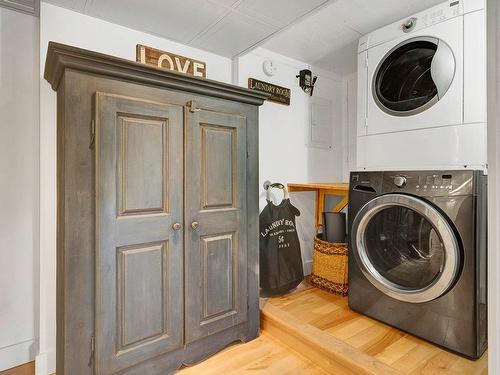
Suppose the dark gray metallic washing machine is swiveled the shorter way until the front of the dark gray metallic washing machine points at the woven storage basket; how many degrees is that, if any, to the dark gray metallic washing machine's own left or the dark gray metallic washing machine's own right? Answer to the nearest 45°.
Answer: approximately 90° to the dark gray metallic washing machine's own right

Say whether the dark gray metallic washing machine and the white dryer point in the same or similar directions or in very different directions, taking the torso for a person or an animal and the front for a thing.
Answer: same or similar directions

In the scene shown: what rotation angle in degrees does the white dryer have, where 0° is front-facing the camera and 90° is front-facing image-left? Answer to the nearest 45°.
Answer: approximately 45°

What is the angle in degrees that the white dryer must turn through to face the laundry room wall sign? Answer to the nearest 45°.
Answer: approximately 45° to its right

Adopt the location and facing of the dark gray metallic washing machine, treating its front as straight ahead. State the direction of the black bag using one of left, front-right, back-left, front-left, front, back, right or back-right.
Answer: front-right

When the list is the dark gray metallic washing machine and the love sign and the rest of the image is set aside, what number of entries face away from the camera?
0

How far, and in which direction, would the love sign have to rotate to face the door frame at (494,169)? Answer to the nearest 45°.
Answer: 0° — it already faces it

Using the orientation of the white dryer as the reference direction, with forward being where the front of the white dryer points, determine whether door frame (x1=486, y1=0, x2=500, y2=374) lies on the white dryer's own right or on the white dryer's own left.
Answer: on the white dryer's own left

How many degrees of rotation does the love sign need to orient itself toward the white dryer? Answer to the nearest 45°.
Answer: approximately 45° to its left

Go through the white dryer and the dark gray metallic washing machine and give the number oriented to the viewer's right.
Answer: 0

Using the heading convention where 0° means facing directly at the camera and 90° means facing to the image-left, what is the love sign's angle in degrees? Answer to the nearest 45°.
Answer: approximately 315°
